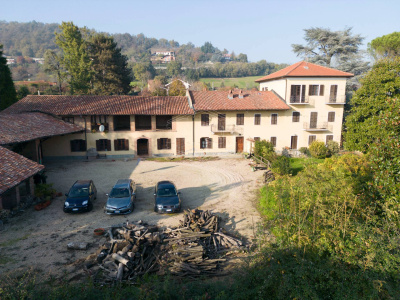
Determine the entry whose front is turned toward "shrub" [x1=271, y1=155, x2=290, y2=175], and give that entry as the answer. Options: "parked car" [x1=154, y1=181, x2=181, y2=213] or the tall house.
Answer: the tall house

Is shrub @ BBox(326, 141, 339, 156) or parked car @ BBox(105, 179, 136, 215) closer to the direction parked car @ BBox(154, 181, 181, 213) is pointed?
the parked car

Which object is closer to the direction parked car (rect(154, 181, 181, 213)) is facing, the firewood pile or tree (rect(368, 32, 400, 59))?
the firewood pile

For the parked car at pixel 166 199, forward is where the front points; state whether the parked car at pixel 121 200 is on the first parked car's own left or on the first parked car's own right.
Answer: on the first parked car's own right

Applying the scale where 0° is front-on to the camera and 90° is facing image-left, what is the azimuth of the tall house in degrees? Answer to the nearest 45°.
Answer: approximately 0°

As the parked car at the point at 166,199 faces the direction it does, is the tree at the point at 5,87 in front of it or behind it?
behind

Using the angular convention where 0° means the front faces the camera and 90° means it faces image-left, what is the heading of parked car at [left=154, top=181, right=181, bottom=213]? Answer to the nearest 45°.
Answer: approximately 0°

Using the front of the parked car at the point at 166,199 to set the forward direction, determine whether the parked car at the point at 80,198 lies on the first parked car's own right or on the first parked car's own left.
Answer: on the first parked car's own right

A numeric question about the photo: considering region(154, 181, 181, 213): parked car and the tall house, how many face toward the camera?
2

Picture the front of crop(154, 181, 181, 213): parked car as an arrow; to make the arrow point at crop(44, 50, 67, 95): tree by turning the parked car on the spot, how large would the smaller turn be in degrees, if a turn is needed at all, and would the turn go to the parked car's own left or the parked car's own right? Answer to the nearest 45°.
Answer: approximately 135° to the parked car's own right

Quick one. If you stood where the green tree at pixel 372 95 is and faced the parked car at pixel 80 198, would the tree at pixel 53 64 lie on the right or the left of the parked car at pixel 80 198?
right

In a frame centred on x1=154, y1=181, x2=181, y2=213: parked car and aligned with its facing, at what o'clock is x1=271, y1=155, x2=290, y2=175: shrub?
The shrub is roughly at 8 o'clock from the parked car.
